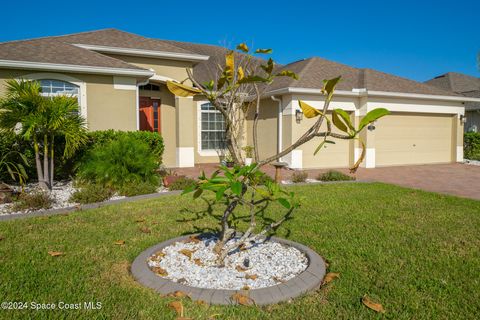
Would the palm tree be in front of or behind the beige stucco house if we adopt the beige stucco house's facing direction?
in front

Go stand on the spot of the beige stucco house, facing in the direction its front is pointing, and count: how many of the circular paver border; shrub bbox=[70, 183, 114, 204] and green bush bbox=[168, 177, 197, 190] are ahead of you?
3

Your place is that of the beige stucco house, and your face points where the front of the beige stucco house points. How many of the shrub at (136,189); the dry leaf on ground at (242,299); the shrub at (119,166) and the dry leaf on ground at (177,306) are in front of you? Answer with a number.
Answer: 4

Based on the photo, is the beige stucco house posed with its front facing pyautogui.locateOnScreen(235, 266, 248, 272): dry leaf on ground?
yes

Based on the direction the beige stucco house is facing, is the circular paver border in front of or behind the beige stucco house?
in front

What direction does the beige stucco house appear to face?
toward the camera

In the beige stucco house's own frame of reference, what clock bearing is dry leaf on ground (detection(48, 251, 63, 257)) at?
The dry leaf on ground is roughly at 12 o'clock from the beige stucco house.

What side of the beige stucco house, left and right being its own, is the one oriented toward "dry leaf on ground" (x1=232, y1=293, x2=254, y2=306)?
front

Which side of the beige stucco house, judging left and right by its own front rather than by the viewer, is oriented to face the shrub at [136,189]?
front

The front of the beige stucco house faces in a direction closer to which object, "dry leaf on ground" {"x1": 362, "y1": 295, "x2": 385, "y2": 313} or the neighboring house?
the dry leaf on ground

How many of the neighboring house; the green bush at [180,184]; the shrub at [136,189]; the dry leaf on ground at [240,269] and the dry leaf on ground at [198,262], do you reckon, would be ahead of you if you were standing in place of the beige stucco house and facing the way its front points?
4

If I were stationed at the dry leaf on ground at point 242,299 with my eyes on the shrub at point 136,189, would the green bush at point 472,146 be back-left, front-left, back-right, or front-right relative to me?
front-right

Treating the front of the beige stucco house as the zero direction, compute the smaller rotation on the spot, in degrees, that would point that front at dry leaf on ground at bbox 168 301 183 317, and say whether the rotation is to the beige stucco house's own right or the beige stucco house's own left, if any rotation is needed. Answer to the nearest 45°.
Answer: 0° — it already faces it

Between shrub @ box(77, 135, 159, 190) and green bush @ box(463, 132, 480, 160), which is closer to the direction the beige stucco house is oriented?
the shrub

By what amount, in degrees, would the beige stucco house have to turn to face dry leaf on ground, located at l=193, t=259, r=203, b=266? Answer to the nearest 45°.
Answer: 0° — it already faces it

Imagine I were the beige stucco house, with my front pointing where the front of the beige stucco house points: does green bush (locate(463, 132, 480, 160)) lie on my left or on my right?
on my left

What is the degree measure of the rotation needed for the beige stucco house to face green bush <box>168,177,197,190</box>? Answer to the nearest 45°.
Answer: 0° — it already faces it
